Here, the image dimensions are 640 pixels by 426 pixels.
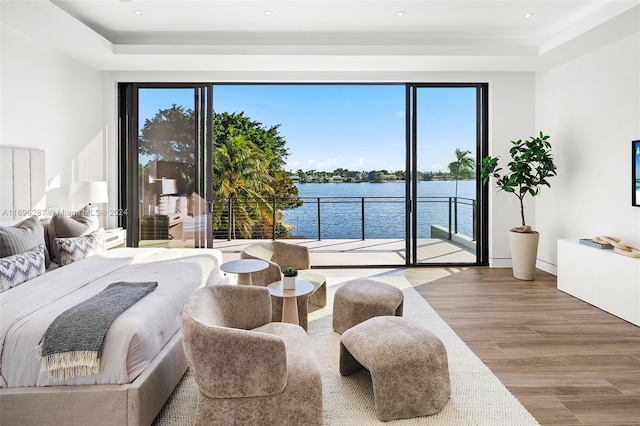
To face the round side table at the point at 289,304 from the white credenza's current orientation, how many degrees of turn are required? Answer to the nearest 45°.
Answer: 0° — it already faces it

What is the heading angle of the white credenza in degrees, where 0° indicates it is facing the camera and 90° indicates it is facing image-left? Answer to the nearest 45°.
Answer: approximately 45°

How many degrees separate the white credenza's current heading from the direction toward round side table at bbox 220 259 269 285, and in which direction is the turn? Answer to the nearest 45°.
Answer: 0° — it already faces it
